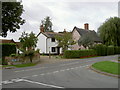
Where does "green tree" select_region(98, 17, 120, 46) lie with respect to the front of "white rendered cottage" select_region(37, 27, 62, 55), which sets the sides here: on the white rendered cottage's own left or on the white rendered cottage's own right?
on the white rendered cottage's own left

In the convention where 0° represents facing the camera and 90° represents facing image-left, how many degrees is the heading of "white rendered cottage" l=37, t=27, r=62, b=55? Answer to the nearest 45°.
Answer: approximately 315°

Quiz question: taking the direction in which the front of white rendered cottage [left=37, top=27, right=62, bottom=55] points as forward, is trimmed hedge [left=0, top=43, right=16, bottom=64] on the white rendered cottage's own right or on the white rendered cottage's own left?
on the white rendered cottage's own right

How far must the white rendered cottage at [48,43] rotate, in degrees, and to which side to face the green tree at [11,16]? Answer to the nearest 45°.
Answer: approximately 45° to its right
